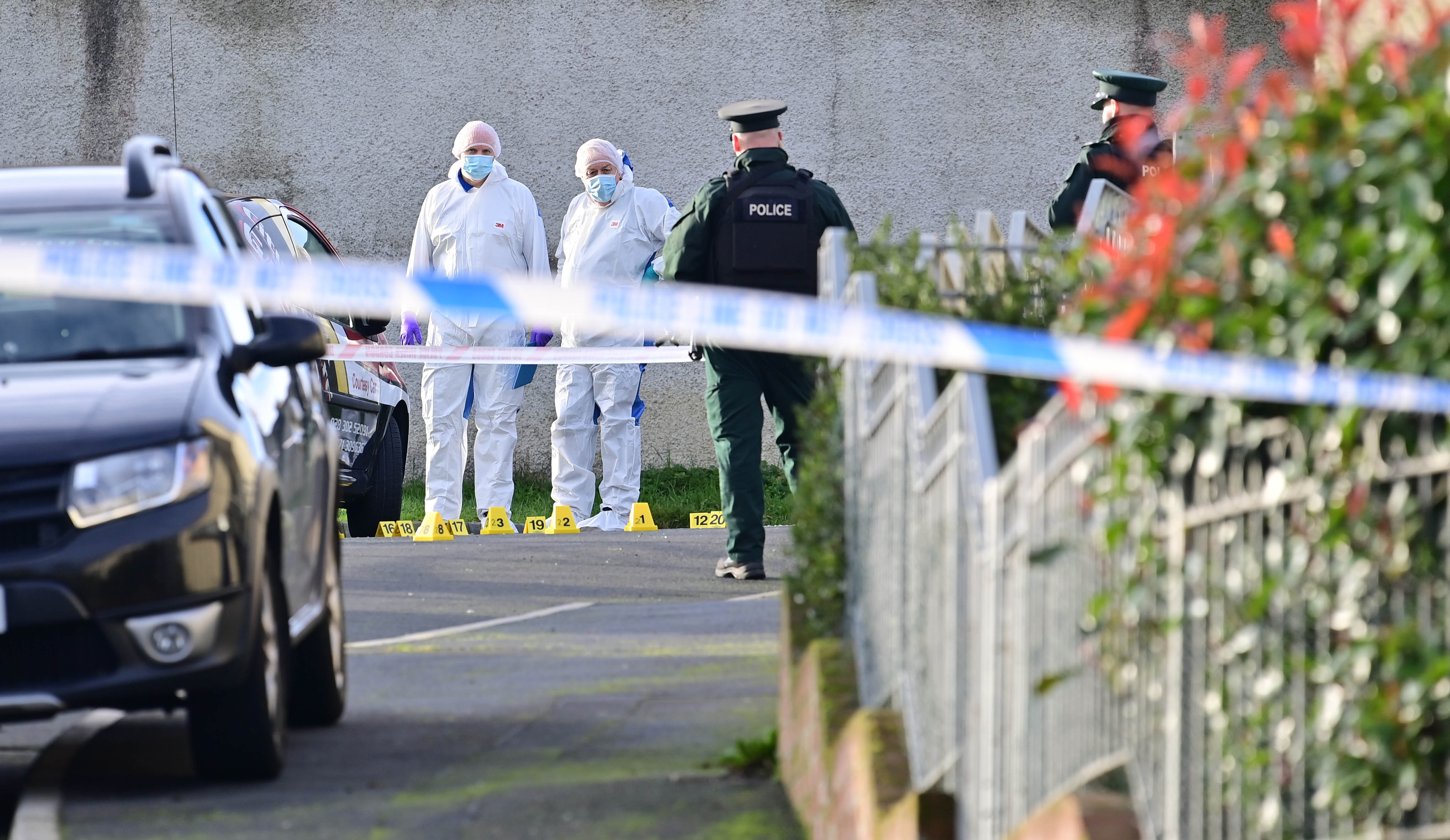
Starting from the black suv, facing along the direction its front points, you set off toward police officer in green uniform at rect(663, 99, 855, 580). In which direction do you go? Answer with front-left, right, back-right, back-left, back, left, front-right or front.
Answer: back

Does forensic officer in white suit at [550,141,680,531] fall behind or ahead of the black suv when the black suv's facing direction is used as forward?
behind

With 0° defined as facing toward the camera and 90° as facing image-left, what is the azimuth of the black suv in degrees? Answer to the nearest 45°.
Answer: approximately 45°

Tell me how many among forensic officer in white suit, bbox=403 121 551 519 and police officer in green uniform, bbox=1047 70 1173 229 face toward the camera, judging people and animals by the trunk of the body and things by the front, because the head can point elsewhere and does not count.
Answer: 1

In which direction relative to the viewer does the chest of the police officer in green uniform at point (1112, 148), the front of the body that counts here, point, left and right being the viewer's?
facing away from the viewer and to the left of the viewer

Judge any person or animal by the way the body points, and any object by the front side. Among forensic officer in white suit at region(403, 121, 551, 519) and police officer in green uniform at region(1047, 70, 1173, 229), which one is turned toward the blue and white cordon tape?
the forensic officer in white suit

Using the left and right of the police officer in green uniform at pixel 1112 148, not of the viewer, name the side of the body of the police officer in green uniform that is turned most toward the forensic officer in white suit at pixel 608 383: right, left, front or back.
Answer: front

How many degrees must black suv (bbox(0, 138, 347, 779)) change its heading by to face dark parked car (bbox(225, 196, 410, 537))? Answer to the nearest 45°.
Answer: approximately 135° to its right

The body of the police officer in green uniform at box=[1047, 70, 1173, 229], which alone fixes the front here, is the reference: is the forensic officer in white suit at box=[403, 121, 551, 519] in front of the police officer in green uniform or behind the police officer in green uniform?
in front
